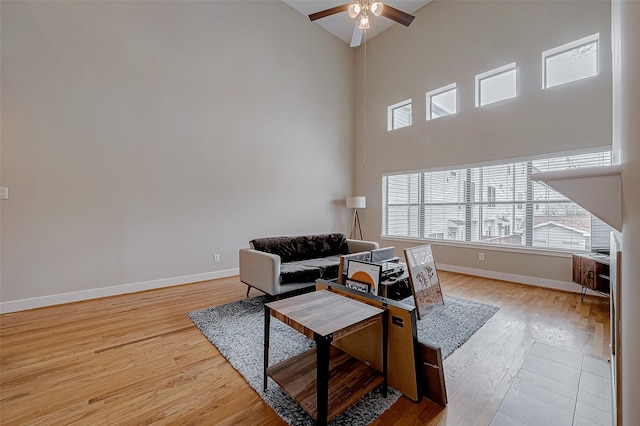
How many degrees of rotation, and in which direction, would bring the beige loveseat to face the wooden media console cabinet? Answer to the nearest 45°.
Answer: approximately 45° to its left

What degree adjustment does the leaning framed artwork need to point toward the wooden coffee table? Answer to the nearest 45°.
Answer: approximately 45° to its right

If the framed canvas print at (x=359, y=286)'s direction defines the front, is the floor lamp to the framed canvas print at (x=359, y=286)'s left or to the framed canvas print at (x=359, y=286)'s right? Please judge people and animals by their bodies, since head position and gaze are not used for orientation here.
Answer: on its right

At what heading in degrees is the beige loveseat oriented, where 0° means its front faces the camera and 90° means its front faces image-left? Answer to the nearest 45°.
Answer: approximately 315°

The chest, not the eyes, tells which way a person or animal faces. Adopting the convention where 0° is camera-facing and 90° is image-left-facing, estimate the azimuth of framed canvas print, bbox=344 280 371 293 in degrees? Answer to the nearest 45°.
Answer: approximately 45°
